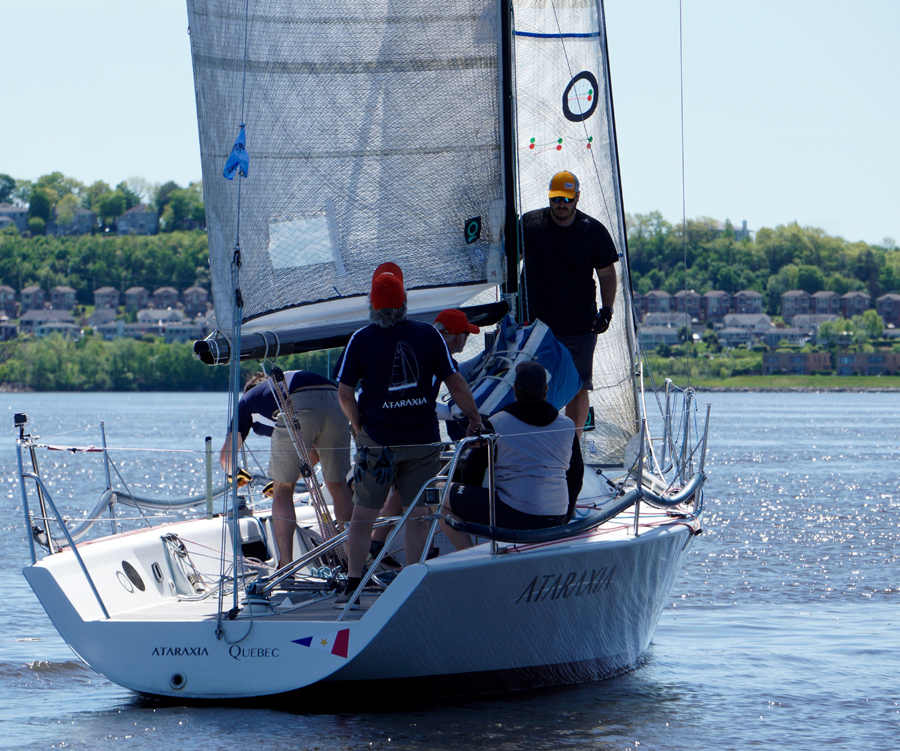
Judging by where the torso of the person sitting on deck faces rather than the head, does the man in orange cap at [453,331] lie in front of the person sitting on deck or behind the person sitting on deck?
in front

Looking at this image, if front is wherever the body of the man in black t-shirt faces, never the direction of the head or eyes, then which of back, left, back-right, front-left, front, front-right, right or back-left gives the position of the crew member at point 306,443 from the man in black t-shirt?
front-right

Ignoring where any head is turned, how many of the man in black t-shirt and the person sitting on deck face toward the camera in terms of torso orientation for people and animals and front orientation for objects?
1

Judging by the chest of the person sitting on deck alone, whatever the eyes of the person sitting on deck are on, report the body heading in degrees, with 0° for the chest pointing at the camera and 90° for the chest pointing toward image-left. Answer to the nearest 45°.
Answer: approximately 135°

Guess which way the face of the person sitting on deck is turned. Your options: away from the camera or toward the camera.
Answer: away from the camera

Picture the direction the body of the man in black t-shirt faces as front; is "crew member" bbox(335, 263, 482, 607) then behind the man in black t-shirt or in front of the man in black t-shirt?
in front

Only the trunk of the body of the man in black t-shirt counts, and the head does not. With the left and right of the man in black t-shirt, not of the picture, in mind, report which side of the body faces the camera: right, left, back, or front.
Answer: front

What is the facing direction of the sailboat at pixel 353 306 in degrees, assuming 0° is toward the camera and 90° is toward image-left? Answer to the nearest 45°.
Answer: approximately 225°
